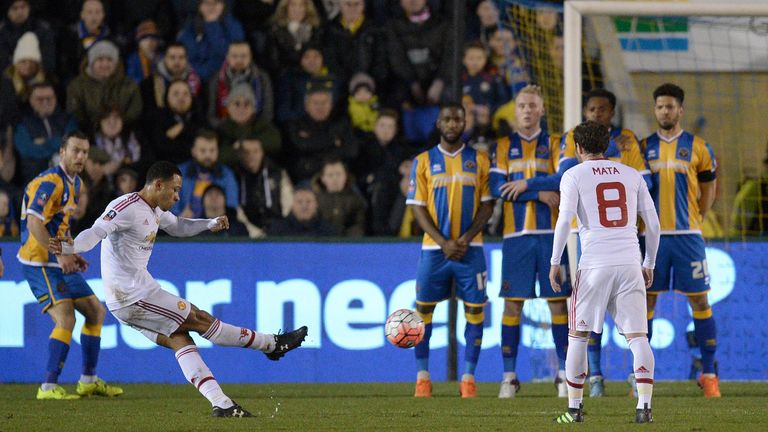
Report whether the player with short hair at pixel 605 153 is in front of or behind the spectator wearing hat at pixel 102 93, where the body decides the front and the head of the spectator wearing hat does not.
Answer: in front

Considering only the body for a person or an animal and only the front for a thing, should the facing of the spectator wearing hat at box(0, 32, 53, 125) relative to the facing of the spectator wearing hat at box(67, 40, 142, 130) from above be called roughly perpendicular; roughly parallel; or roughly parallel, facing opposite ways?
roughly parallel

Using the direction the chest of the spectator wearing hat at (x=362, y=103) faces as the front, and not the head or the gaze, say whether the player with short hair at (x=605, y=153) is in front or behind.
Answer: in front

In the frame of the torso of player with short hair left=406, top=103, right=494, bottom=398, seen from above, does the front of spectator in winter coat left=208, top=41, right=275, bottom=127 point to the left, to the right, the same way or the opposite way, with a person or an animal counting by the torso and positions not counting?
the same way

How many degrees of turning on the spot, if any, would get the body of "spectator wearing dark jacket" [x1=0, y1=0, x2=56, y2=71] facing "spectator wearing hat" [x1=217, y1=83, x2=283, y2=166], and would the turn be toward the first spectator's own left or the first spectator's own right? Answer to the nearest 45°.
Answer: approximately 45° to the first spectator's own left

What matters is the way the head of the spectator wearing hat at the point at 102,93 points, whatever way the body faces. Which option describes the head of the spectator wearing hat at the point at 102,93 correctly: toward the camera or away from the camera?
toward the camera

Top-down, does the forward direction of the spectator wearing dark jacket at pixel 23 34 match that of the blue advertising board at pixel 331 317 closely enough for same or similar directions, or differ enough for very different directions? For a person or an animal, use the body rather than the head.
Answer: same or similar directions

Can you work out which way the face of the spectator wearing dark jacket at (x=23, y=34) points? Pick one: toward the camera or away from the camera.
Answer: toward the camera

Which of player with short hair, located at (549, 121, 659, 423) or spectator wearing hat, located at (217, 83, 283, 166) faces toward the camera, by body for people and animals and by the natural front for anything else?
the spectator wearing hat

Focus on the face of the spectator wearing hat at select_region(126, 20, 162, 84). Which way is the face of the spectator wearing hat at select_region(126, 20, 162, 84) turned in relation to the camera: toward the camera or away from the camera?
toward the camera

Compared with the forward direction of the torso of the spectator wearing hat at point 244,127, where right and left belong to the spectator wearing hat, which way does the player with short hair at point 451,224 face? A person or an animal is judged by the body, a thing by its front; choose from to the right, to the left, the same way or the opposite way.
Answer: the same way

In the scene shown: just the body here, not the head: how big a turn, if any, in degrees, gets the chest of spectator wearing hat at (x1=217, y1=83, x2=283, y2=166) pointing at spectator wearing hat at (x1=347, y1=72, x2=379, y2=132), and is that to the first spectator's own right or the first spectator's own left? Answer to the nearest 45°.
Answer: approximately 90° to the first spectator's own left

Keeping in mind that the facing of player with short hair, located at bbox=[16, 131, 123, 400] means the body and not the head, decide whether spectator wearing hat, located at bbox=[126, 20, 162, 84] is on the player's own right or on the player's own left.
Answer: on the player's own left

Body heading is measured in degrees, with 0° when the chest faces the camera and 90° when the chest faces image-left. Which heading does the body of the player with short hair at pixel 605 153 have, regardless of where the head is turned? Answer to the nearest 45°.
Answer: approximately 180°

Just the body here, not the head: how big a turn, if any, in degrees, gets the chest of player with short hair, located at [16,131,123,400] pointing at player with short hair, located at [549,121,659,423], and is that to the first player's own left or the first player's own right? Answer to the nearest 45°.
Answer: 0° — they already face them

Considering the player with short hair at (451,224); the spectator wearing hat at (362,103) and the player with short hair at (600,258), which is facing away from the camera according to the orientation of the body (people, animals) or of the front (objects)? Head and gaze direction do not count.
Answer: the player with short hair at (600,258)

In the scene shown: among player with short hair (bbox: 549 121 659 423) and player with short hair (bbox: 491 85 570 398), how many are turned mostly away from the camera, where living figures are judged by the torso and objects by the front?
1

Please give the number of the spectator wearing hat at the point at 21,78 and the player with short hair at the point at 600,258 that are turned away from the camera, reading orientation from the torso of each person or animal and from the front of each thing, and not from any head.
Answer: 1

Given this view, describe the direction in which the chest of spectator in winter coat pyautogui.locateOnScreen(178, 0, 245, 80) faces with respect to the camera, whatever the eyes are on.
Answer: toward the camera

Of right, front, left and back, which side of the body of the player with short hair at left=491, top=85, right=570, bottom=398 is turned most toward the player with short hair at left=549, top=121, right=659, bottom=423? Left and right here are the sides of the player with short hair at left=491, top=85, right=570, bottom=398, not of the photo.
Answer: front

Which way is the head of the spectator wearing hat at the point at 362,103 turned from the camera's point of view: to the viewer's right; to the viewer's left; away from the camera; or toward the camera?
toward the camera

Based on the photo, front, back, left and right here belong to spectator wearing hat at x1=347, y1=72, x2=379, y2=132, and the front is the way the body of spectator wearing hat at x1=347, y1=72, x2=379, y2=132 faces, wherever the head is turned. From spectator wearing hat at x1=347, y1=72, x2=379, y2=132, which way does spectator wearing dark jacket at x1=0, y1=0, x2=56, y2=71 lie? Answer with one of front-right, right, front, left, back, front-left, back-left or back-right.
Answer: right
